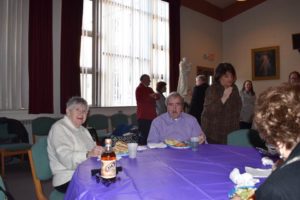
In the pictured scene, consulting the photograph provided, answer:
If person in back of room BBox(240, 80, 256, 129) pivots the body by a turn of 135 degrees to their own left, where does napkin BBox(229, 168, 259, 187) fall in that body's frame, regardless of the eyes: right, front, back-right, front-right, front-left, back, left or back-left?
back-right

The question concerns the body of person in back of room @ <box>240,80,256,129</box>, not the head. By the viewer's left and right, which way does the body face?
facing the viewer

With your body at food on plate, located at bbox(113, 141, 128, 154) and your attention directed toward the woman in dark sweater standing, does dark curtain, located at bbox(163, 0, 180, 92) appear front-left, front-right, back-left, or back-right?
front-left

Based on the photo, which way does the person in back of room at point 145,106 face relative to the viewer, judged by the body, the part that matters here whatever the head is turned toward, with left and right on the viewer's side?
facing to the right of the viewer

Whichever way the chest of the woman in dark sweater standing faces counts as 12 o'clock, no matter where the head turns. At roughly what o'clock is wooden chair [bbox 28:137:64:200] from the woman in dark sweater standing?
The wooden chair is roughly at 3 o'clock from the woman in dark sweater standing.

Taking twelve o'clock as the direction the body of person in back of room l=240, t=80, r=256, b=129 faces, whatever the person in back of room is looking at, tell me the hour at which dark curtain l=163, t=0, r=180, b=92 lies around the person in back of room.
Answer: The dark curtain is roughly at 3 o'clock from the person in back of room.

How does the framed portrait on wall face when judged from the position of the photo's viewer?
facing the viewer and to the left of the viewer

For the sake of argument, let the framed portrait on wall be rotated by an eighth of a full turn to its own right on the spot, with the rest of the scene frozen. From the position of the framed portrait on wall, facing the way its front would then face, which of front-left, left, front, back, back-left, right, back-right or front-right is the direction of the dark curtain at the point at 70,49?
front-left

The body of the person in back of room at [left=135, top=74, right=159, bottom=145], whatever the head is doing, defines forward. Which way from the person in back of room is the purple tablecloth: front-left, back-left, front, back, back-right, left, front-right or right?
right

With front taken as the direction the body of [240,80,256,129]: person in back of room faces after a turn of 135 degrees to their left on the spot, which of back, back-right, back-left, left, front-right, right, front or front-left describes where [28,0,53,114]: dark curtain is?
back

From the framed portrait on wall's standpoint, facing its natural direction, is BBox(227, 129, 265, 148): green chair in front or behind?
in front
